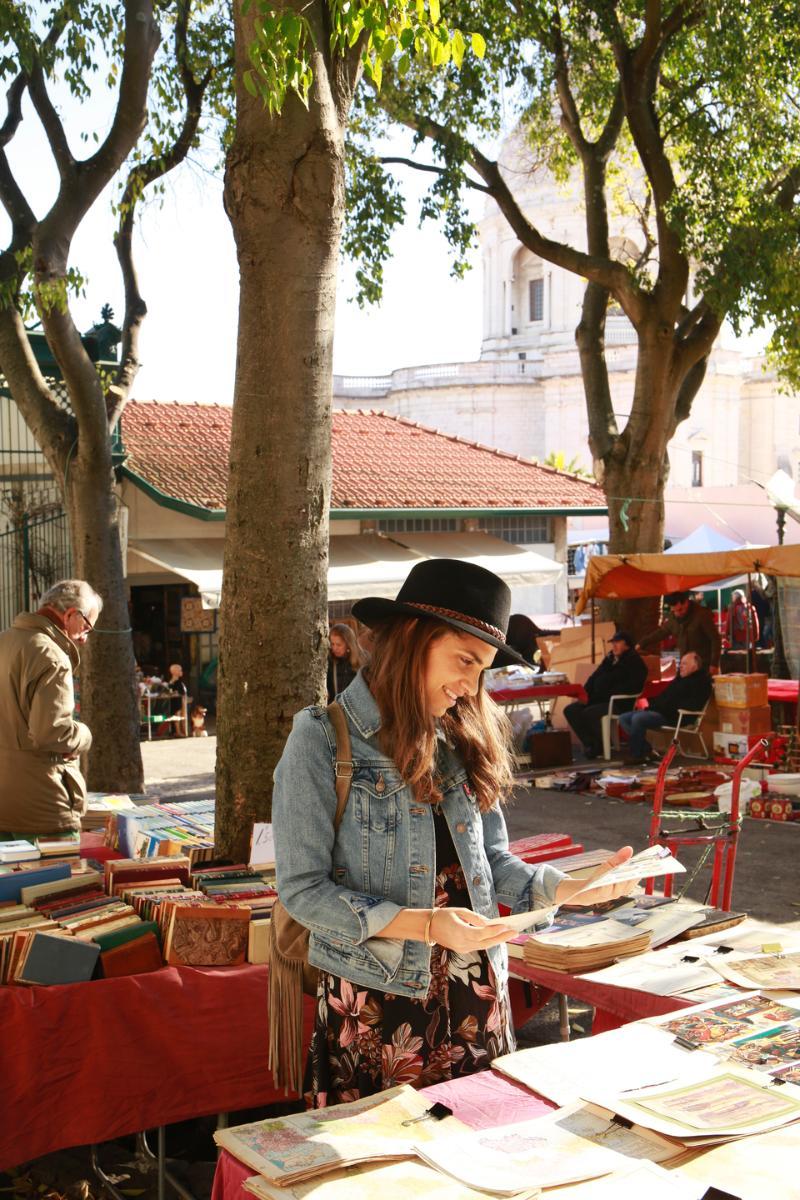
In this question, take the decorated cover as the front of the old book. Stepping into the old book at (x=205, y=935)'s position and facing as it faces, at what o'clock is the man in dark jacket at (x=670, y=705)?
The man in dark jacket is roughly at 7 o'clock from the old book.

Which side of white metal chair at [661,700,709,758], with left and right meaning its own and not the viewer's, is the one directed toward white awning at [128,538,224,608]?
front

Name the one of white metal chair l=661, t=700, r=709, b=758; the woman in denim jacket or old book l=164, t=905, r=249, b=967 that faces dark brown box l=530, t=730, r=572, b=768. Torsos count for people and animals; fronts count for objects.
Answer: the white metal chair

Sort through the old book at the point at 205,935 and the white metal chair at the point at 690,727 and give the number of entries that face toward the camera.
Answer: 1

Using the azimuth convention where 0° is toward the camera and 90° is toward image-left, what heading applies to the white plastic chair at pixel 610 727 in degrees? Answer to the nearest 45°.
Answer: approximately 45°

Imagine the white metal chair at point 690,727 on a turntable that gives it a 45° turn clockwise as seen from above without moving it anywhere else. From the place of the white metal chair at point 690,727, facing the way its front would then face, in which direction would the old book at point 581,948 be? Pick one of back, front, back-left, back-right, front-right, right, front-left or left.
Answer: back-left

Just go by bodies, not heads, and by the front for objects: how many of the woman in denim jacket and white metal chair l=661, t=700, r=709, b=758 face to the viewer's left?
1

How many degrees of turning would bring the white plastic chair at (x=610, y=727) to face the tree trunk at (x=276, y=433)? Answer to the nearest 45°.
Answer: approximately 45° to its left

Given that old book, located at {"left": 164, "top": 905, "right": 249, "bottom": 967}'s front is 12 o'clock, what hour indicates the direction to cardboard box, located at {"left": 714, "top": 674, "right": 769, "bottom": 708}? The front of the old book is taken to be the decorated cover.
The cardboard box is roughly at 7 o'clock from the old book.

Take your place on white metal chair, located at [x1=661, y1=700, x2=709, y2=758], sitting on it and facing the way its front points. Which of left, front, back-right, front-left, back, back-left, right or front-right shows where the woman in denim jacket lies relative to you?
left

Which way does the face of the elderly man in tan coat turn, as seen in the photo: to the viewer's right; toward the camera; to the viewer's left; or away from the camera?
to the viewer's right

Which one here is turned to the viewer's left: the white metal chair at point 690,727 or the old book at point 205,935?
the white metal chair

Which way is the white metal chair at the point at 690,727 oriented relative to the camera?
to the viewer's left
